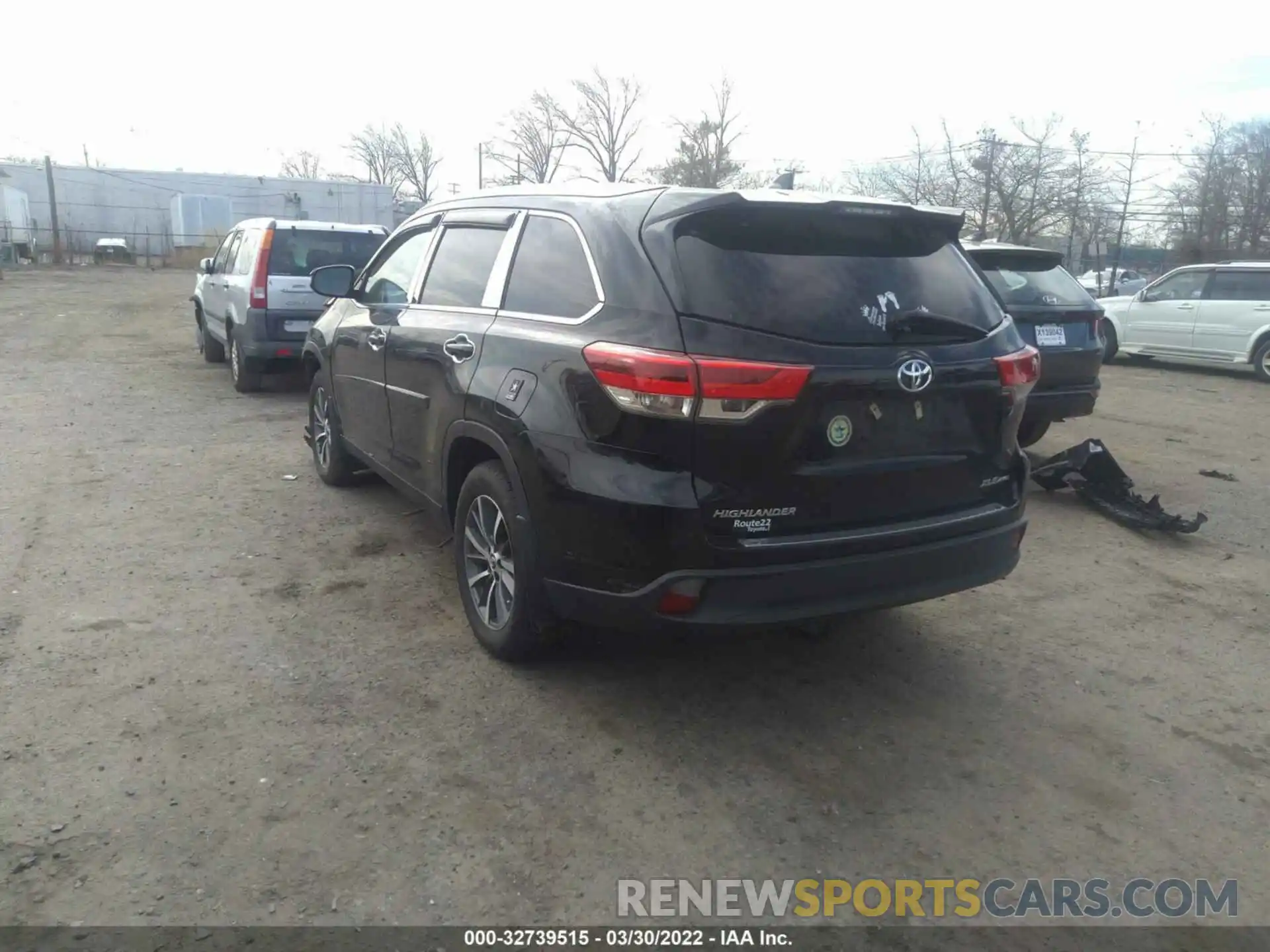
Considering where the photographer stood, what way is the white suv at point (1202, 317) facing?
facing away from the viewer and to the left of the viewer

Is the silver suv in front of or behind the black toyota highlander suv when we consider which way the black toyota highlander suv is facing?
in front

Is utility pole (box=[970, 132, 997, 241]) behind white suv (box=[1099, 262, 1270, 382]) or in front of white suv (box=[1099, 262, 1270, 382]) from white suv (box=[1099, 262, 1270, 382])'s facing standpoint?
in front

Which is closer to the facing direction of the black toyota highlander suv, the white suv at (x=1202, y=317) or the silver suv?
the silver suv

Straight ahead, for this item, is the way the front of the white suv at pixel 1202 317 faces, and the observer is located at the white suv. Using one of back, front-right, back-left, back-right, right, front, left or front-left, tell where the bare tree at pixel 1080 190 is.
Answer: front-right

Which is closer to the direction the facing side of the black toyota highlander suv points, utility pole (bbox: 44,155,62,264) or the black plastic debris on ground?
the utility pole

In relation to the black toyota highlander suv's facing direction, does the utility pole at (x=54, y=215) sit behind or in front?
in front

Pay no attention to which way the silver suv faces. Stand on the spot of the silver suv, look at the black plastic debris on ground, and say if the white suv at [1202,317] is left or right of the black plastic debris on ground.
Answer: left

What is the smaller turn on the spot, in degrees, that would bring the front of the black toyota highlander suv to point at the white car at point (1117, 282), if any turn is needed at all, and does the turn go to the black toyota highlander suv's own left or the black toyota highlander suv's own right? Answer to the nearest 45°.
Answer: approximately 90° to the black toyota highlander suv's own right

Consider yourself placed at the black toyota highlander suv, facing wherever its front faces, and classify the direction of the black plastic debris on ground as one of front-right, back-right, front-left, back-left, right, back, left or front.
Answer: right
